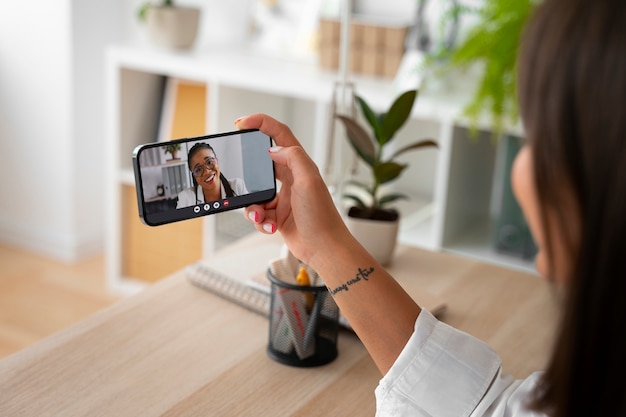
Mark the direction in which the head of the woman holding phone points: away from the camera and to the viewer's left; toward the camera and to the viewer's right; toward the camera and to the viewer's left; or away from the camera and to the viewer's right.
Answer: away from the camera and to the viewer's left

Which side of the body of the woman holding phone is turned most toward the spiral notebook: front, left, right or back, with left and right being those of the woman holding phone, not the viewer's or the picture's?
front

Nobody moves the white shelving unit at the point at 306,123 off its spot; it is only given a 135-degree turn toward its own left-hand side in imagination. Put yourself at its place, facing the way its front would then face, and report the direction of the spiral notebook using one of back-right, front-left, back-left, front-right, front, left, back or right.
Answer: back

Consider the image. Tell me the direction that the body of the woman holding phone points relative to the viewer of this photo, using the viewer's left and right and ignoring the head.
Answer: facing away from the viewer and to the left of the viewer

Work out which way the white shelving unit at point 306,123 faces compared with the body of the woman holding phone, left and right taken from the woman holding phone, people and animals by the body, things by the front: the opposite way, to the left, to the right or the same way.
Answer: the opposite way

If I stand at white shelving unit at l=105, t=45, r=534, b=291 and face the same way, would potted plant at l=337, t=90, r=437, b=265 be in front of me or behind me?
in front

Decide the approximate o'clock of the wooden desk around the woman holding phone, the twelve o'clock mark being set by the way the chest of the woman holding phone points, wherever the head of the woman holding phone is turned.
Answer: The wooden desk is roughly at 12 o'clock from the woman holding phone.

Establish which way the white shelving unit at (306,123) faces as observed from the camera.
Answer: facing the viewer and to the right of the viewer

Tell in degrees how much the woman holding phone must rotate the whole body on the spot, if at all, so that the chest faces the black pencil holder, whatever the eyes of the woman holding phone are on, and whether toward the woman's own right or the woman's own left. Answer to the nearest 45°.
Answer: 0° — they already face it

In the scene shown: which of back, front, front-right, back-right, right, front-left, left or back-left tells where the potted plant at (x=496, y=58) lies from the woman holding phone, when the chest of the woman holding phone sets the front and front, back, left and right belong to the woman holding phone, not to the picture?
front-right

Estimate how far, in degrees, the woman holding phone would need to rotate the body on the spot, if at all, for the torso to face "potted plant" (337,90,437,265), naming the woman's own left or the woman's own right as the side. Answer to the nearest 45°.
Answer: approximately 45° to the woman's own right
